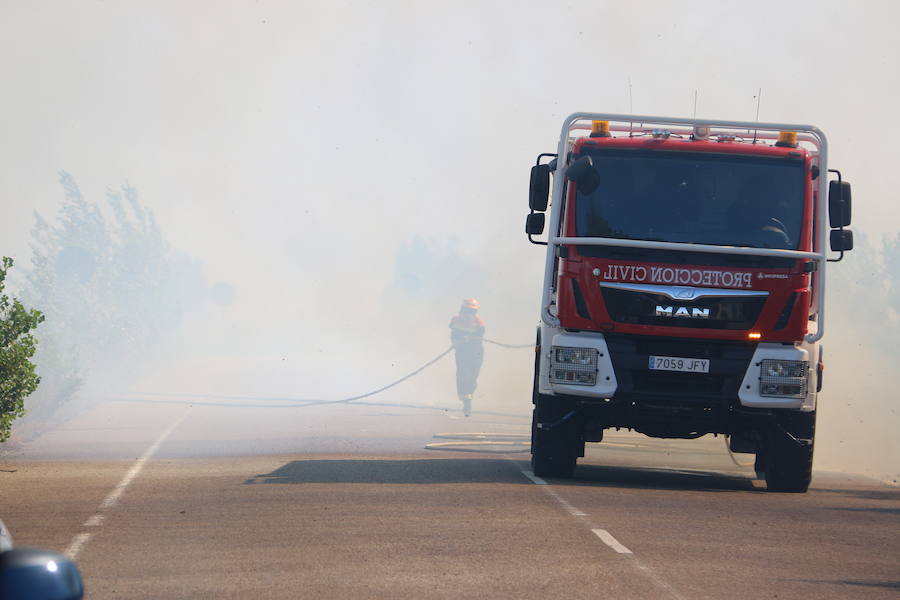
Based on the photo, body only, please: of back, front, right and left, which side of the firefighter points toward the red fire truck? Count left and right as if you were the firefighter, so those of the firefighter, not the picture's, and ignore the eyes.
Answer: front

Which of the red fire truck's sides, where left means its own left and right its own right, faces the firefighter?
back

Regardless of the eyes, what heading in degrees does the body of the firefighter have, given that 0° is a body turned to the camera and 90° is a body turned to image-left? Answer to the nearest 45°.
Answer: approximately 0°

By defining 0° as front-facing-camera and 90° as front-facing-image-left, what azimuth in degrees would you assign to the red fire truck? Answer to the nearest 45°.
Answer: approximately 0°

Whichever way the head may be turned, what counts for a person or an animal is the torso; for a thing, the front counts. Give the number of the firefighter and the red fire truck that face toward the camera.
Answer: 2
